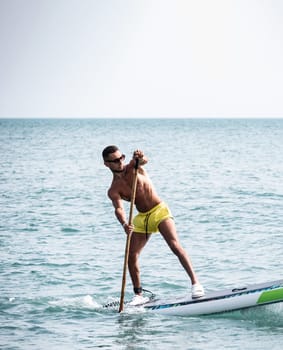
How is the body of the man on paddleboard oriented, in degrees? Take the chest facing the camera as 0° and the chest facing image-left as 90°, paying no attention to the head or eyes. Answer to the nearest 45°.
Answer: approximately 0°
